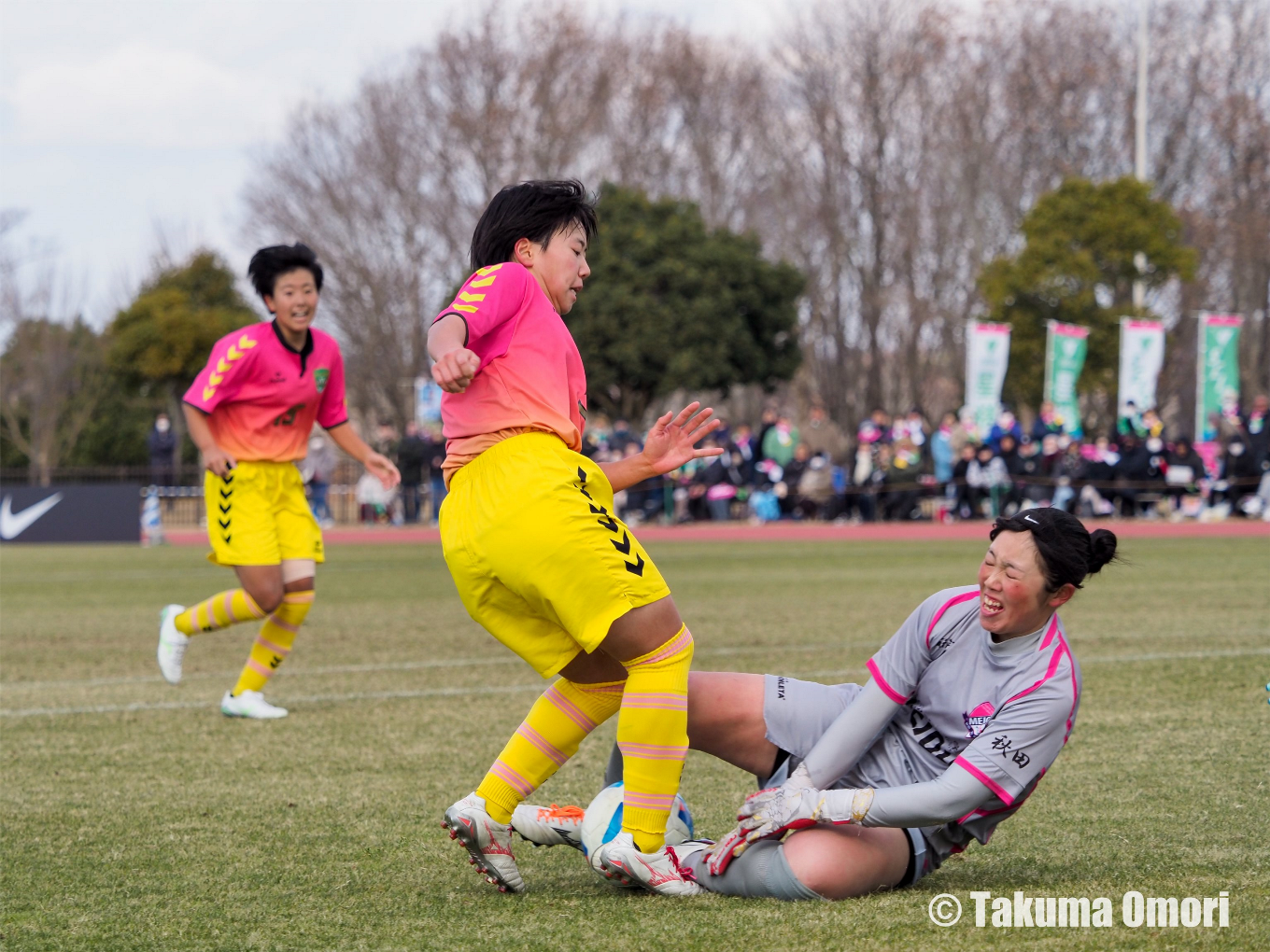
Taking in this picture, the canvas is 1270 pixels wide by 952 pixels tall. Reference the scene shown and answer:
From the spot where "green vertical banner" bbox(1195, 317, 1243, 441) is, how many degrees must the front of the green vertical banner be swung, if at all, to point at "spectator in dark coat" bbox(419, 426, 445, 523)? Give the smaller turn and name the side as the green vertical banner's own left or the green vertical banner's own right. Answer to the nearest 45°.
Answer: approximately 90° to the green vertical banner's own right

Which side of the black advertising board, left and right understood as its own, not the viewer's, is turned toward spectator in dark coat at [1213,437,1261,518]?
left

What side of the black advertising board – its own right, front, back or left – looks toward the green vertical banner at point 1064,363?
left

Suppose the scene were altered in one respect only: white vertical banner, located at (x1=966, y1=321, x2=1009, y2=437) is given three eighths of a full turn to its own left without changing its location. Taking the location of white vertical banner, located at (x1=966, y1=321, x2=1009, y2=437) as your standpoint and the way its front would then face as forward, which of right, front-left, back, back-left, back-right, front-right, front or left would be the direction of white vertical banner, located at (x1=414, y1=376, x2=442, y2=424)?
back-left

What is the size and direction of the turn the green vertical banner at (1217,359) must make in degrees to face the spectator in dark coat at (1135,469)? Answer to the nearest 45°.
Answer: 0° — it already faces them

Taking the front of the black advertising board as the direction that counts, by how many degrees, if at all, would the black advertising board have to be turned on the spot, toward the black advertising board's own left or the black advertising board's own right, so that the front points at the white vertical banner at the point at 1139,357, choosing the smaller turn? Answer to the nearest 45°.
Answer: approximately 90° to the black advertising board's own left
